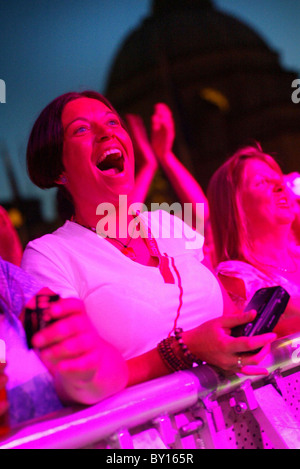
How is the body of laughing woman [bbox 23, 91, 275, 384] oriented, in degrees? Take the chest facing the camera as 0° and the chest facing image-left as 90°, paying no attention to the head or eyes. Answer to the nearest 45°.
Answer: approximately 315°

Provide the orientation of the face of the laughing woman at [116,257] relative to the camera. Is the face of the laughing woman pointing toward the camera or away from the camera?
toward the camera

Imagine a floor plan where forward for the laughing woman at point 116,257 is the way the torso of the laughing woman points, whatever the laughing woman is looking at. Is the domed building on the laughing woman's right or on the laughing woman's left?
on the laughing woman's left
